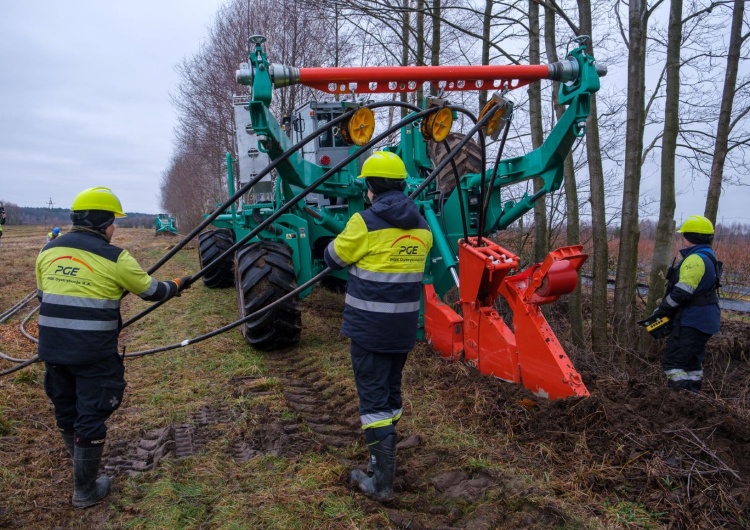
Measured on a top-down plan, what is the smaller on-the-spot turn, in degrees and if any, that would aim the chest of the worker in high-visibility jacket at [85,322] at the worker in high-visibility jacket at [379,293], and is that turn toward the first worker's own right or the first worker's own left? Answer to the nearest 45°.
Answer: approximately 90° to the first worker's own right

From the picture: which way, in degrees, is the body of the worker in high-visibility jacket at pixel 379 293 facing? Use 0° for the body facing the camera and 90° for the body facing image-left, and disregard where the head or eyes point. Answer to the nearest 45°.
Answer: approximately 135°

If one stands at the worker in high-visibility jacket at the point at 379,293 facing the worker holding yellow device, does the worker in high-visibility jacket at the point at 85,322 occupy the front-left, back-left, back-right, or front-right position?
back-left

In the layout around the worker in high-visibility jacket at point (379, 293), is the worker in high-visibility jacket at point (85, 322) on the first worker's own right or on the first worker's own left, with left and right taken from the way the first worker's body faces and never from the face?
on the first worker's own left

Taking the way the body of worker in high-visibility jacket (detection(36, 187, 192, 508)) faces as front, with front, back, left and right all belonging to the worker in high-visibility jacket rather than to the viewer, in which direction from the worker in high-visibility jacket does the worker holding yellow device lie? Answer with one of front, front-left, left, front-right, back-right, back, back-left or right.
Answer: front-right

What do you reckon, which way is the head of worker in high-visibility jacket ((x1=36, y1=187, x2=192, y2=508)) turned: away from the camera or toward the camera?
away from the camera

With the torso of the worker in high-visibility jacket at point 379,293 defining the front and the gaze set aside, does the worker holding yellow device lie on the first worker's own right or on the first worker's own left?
on the first worker's own right

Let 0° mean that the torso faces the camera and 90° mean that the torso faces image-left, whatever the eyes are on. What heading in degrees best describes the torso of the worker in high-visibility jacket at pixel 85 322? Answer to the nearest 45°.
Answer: approximately 225°

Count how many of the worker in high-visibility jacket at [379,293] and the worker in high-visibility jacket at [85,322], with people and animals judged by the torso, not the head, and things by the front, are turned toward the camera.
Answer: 0
